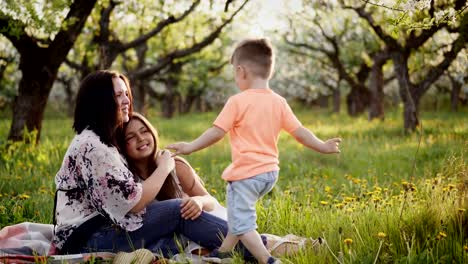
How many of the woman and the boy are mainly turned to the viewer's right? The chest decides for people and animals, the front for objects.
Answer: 1

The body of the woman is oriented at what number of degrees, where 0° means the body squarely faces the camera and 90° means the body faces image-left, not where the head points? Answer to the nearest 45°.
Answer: approximately 270°

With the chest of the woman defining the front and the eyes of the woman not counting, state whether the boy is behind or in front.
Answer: in front

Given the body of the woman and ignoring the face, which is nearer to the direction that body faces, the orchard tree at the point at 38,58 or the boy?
the boy

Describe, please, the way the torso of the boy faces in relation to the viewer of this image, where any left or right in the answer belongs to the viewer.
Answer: facing away from the viewer and to the left of the viewer
